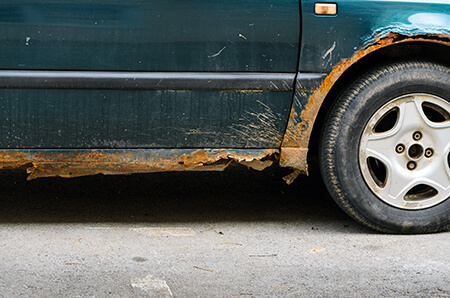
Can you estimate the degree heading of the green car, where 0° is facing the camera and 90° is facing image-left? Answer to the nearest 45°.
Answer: approximately 270°
